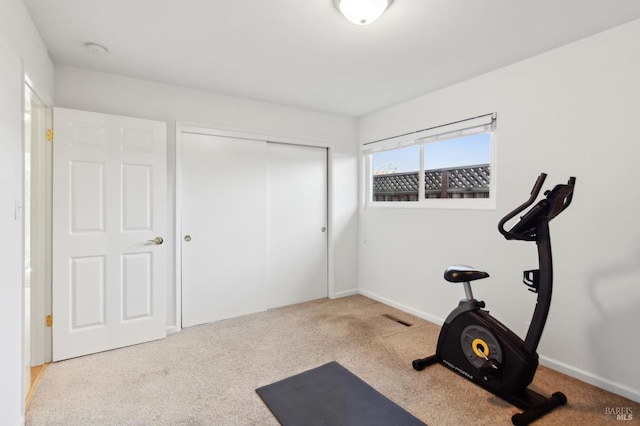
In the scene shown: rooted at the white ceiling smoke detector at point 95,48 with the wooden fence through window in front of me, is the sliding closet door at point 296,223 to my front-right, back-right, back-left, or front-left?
front-left

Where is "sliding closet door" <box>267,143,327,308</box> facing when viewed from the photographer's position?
facing the viewer and to the right of the viewer

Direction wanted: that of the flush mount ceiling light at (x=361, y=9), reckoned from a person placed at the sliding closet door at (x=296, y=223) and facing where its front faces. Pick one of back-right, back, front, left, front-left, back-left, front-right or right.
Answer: front-right

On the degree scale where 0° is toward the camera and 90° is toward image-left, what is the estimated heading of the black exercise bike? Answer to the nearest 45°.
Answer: approximately 315°

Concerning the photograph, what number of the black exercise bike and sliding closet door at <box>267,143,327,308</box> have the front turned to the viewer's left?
0

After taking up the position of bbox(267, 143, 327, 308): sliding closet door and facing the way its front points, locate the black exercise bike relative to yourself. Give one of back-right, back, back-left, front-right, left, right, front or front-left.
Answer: front

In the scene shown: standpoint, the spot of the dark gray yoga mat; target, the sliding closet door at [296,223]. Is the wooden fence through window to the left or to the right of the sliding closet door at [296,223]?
right

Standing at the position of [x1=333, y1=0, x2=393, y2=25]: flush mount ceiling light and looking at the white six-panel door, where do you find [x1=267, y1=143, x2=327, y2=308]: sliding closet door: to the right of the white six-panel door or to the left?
right

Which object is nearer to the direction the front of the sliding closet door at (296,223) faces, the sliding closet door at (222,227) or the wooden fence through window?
the wooden fence through window

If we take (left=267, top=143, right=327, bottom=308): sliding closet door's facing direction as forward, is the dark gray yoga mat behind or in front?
in front

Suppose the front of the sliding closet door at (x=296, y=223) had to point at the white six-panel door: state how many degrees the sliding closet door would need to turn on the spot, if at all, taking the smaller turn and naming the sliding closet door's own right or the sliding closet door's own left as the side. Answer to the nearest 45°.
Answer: approximately 90° to the sliding closet door's own right

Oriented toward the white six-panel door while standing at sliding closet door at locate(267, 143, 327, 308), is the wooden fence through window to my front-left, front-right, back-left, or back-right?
back-left

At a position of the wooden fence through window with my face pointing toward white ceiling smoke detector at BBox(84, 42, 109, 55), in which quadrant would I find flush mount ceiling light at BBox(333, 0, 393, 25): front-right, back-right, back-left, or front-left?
front-left

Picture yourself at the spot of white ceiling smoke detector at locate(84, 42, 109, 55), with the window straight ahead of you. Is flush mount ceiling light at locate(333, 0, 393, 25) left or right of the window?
right
